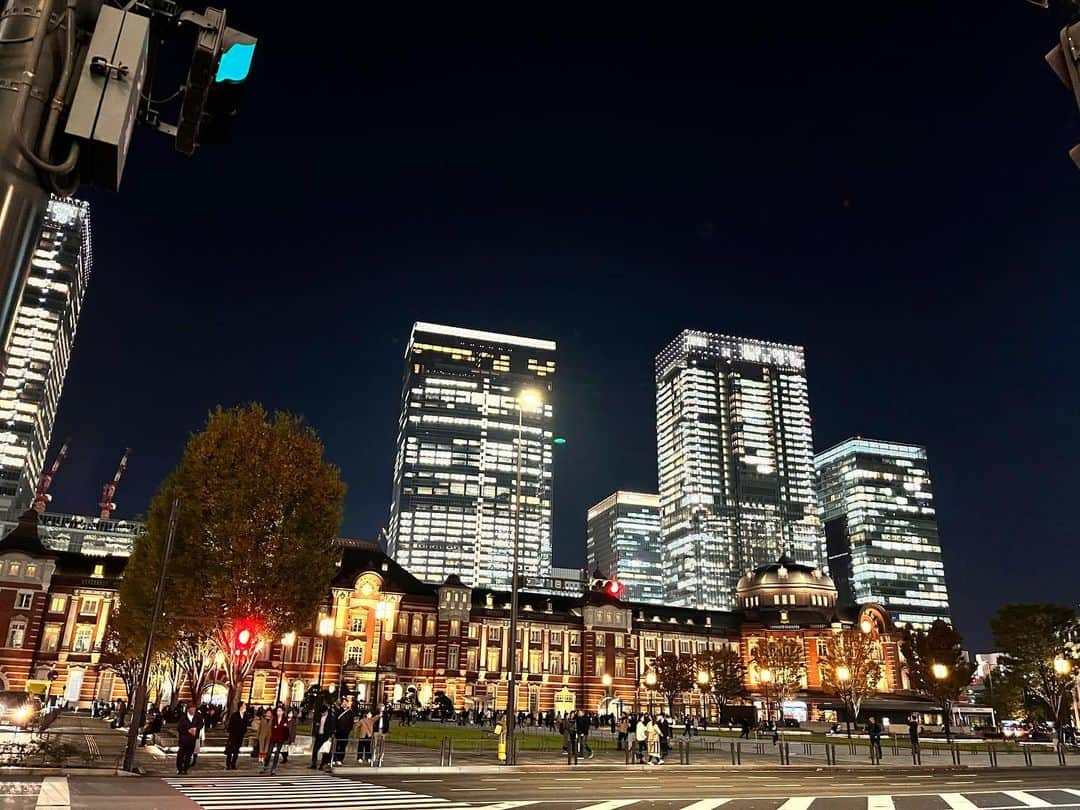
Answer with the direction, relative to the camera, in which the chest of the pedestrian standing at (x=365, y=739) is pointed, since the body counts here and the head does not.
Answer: toward the camera

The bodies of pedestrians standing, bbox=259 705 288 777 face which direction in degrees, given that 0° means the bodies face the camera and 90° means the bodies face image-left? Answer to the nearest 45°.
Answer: approximately 0°

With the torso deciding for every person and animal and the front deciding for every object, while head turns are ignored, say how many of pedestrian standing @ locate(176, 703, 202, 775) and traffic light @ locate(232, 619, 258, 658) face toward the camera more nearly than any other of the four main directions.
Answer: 2

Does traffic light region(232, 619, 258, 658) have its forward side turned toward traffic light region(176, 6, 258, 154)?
yes

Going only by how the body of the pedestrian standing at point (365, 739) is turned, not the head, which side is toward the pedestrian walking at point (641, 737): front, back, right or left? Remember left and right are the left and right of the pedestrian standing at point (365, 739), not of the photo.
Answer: left

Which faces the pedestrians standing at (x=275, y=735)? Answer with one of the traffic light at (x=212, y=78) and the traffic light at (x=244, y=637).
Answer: the traffic light at (x=244, y=637)

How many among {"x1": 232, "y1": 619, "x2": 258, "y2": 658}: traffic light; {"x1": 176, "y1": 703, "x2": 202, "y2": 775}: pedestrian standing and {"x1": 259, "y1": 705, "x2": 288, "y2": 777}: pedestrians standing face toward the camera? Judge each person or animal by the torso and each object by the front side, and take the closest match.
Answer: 3

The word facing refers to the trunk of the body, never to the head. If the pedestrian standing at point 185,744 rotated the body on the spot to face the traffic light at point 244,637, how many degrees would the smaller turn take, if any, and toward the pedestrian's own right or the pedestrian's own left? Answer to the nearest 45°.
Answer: approximately 180°

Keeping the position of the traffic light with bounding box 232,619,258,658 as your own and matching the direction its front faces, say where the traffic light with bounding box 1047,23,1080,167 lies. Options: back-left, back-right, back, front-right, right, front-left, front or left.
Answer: front

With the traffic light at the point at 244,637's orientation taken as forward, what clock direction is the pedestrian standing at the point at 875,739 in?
The pedestrian standing is roughly at 9 o'clock from the traffic light.

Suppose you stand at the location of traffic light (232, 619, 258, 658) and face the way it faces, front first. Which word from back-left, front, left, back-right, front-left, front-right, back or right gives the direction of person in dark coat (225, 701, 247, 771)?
front

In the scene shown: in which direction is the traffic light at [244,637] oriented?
toward the camera

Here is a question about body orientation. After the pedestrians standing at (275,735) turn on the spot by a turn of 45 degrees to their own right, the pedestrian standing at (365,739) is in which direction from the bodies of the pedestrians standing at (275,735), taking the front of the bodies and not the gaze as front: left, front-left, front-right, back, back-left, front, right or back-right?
back
